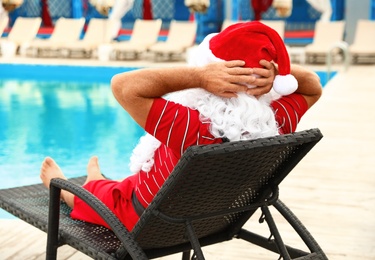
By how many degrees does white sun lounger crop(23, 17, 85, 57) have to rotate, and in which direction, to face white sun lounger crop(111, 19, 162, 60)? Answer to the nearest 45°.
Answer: approximately 90° to its left

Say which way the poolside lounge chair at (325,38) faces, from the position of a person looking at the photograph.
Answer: facing the viewer and to the left of the viewer

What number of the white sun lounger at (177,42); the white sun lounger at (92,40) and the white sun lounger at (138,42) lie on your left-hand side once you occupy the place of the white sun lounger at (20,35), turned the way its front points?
3

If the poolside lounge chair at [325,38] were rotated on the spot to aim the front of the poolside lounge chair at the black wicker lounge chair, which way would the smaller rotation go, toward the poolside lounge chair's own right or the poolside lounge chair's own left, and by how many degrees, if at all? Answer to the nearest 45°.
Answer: approximately 45° to the poolside lounge chair's own left

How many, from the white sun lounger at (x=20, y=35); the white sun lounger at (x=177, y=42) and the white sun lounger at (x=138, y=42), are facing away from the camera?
0

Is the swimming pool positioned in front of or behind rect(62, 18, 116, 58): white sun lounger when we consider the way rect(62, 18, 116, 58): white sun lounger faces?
in front

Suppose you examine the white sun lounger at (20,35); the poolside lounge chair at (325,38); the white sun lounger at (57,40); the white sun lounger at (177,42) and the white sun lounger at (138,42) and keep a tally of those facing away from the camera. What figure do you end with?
0

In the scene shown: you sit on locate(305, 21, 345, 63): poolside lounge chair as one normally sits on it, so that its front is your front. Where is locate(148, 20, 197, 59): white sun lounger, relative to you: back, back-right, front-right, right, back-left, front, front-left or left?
front-right

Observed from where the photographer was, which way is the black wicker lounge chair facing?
facing away from the viewer and to the left of the viewer

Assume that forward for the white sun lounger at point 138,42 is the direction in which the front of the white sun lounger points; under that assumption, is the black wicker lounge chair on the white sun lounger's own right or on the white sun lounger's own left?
on the white sun lounger's own left

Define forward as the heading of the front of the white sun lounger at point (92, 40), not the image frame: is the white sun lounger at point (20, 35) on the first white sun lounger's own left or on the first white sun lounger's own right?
on the first white sun lounger's own right

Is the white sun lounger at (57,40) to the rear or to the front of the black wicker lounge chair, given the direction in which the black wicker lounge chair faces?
to the front

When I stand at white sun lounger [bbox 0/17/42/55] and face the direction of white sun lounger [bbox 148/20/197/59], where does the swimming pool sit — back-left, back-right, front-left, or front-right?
front-right
